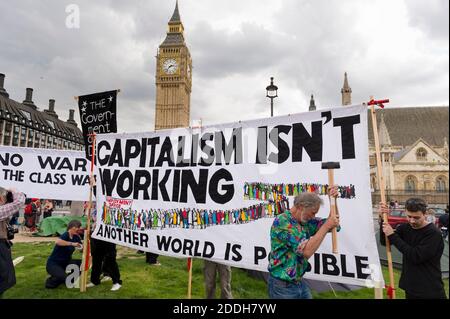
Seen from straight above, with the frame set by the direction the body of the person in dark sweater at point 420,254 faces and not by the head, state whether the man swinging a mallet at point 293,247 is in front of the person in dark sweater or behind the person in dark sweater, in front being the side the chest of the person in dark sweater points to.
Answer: in front

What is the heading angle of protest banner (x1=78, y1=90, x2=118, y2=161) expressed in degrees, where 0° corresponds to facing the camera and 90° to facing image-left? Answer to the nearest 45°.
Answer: approximately 0°

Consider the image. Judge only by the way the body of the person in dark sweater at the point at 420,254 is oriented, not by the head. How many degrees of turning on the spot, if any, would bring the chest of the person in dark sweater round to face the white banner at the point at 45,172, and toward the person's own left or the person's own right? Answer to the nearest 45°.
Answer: approximately 45° to the person's own right

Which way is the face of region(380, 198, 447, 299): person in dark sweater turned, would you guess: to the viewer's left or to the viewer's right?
to the viewer's left

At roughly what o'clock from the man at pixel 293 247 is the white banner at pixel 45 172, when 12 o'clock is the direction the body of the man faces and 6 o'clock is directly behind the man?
The white banner is roughly at 7 o'clock from the man.

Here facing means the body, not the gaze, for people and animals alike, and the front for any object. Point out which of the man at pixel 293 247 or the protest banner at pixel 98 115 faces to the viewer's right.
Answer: the man

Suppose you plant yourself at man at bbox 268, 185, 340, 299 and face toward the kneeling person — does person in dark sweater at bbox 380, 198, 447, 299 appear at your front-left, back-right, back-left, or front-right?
back-right

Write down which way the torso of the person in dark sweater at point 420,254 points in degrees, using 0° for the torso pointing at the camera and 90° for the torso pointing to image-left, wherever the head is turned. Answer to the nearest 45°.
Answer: approximately 45°

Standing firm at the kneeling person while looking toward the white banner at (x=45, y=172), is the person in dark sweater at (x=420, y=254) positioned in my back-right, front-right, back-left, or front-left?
back-right

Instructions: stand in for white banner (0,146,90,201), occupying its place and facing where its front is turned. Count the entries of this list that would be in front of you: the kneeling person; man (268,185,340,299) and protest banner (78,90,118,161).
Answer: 3
